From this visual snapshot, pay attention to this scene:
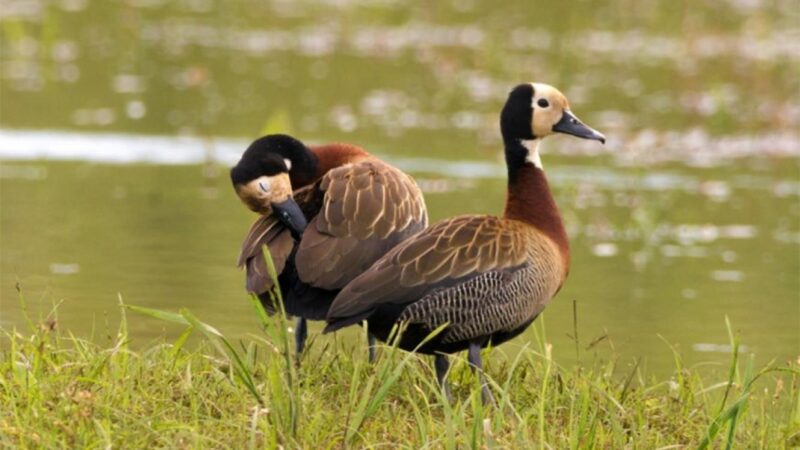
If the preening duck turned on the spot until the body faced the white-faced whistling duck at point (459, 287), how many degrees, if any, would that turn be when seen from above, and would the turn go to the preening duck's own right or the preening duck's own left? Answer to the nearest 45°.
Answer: approximately 90° to the preening duck's own right

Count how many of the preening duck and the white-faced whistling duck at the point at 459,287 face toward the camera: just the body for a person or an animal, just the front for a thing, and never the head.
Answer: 0

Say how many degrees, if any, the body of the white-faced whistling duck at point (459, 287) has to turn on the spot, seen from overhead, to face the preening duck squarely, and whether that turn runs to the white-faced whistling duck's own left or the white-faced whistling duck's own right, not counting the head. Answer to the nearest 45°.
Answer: approximately 135° to the white-faced whistling duck's own left

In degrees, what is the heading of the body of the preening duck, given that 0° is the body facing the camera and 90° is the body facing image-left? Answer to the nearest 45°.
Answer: approximately 225°

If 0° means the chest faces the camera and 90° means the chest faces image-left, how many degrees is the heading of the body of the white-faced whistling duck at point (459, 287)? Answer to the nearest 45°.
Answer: approximately 270°
